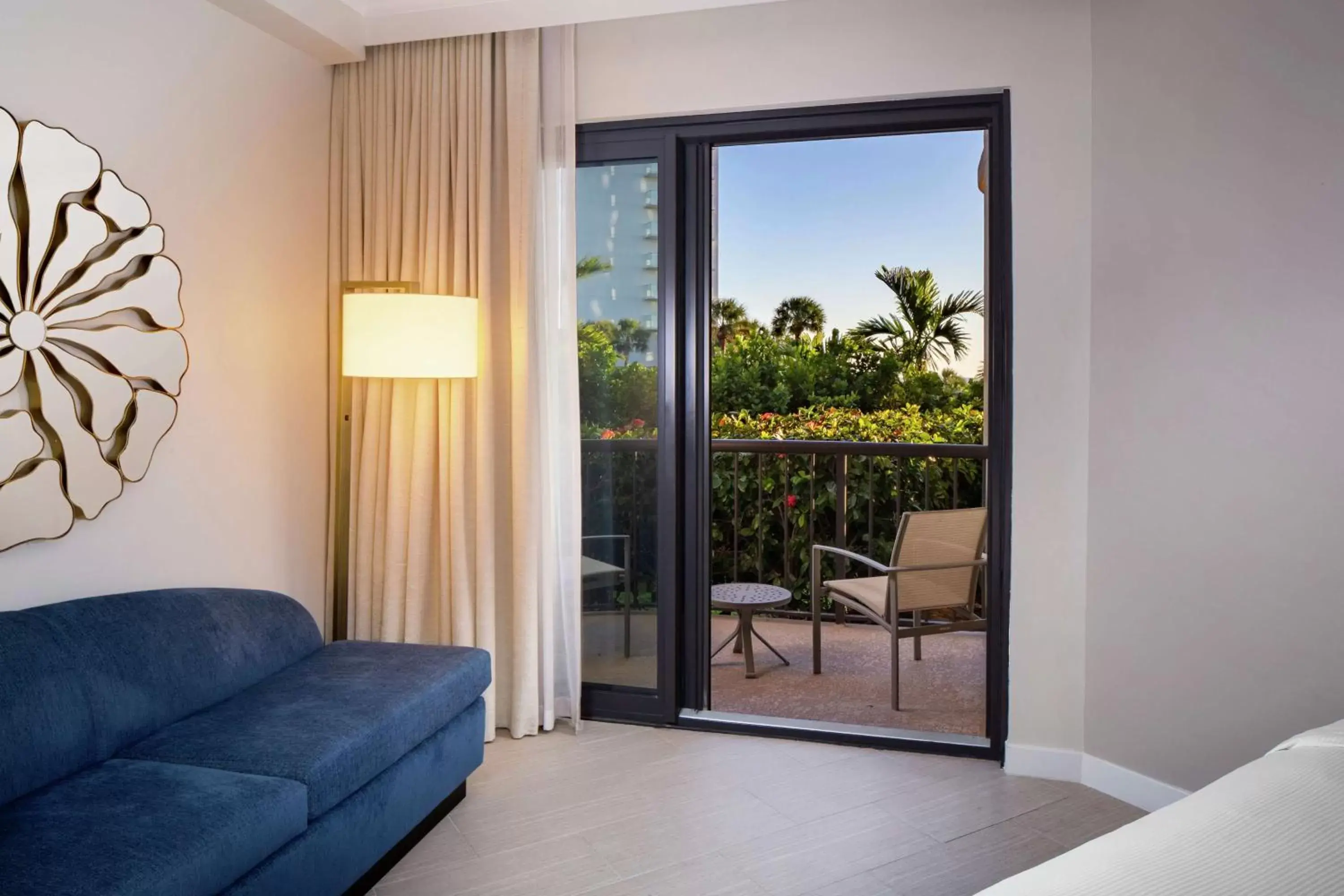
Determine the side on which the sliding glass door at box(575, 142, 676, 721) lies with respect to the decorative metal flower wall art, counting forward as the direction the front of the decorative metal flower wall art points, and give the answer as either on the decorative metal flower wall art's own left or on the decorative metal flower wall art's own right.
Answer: on the decorative metal flower wall art's own left

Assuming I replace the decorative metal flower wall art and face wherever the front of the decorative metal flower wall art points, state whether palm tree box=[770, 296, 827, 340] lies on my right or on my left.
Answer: on my left

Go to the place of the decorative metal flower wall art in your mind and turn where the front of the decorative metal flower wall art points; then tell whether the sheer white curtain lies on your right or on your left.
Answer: on your left

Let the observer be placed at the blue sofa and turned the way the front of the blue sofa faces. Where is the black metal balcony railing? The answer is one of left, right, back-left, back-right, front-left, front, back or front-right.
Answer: left

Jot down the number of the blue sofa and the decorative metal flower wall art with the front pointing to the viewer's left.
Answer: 0

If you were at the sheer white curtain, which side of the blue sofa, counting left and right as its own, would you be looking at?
left

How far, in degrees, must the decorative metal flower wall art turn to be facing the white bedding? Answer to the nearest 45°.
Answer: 0° — it already faces it

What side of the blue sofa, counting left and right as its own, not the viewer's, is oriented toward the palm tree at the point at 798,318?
left

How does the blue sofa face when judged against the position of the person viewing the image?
facing the viewer and to the right of the viewer

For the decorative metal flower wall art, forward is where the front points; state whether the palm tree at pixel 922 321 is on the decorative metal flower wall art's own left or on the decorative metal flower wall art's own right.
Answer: on the decorative metal flower wall art's own left
